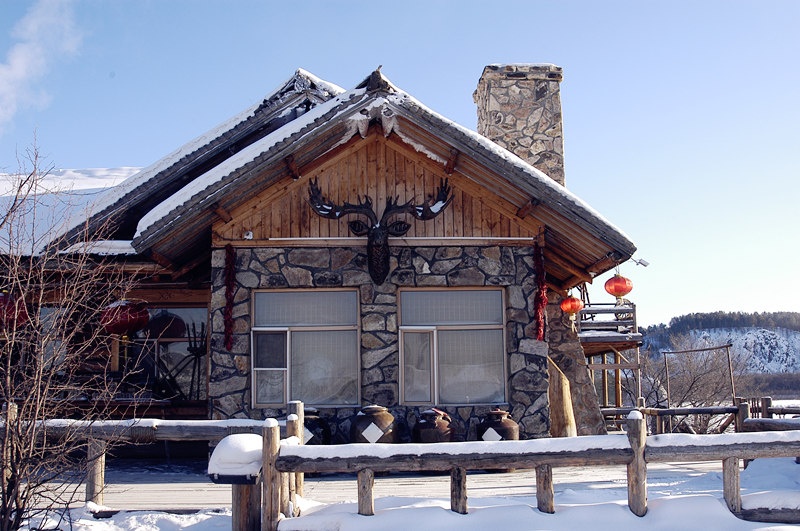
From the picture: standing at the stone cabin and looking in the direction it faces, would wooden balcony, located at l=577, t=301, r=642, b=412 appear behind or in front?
behind

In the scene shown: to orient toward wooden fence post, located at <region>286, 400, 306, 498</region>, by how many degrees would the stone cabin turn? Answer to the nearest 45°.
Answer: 0° — it already faces it

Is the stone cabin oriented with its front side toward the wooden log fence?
yes

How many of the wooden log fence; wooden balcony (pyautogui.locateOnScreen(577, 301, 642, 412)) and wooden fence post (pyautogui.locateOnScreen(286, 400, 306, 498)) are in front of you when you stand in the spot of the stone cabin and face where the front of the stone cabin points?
2

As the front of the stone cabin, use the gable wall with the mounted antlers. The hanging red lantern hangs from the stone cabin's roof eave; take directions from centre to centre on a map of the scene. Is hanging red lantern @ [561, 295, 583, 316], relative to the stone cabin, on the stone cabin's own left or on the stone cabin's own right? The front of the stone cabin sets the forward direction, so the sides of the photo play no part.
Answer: on the stone cabin's own left

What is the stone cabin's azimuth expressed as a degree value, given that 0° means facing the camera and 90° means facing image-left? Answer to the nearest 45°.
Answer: approximately 0°

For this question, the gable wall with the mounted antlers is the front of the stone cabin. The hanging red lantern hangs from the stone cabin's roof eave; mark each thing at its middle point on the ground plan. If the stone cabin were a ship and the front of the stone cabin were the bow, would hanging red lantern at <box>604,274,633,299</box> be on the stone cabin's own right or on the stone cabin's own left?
on the stone cabin's own left

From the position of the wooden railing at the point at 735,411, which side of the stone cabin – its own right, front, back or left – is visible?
left

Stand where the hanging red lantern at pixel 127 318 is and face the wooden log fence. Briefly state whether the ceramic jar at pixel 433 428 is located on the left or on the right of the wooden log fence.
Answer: left
